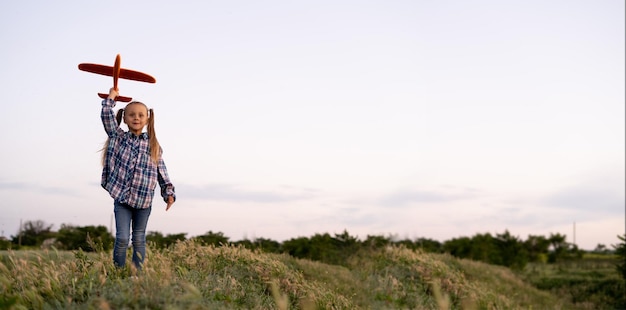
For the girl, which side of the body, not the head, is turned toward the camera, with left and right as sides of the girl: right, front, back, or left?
front

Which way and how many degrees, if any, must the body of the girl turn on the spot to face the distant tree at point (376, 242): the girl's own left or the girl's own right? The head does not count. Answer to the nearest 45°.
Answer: approximately 135° to the girl's own left

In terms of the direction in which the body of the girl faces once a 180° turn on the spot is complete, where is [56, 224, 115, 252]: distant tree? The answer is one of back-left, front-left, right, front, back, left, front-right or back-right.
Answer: front

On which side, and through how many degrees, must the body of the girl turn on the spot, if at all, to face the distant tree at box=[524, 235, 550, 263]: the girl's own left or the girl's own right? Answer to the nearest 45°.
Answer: approximately 135° to the girl's own left

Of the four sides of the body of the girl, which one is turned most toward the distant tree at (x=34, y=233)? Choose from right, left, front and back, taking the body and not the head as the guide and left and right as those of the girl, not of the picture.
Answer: back

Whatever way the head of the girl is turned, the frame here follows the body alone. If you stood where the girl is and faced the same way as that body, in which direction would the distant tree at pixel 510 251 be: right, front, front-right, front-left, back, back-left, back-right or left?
back-left

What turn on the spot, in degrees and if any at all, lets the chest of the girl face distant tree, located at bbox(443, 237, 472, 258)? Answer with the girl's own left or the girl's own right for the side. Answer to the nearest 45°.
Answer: approximately 135° to the girl's own left

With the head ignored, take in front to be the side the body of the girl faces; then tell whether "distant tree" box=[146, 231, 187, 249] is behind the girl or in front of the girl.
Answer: behind

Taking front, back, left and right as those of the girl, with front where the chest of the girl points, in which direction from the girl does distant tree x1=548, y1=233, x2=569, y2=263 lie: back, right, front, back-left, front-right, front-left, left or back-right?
back-left

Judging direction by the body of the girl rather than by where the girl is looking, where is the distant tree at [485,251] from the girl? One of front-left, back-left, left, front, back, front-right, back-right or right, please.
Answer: back-left

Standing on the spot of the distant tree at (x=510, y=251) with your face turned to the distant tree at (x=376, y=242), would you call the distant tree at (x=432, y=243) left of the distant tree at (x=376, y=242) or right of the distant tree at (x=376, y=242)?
right

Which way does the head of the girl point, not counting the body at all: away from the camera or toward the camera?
toward the camera
